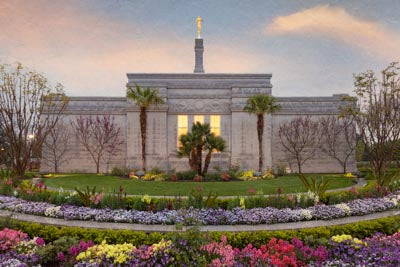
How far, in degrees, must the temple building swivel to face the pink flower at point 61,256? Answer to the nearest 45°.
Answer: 0° — it already faces it

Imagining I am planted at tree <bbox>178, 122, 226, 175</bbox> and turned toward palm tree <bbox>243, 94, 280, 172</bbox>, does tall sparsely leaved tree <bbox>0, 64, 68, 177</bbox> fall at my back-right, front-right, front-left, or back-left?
back-left

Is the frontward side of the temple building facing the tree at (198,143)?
yes

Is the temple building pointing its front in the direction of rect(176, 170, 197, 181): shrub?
yes

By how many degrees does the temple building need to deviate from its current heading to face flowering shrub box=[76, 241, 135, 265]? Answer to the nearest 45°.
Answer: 0° — it already faces it

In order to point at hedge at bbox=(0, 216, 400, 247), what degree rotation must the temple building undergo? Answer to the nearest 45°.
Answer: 0° — it already faces it

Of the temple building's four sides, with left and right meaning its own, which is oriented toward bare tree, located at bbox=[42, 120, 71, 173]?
right

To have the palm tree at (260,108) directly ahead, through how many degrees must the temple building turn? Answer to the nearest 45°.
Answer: approximately 45° to its left

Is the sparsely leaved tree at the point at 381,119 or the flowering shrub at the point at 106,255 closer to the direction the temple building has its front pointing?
the flowering shrub

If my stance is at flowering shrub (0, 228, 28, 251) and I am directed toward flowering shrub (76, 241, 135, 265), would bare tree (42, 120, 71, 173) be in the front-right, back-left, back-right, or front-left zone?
back-left

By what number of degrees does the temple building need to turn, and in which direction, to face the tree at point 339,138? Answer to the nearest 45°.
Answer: approximately 90° to its left
